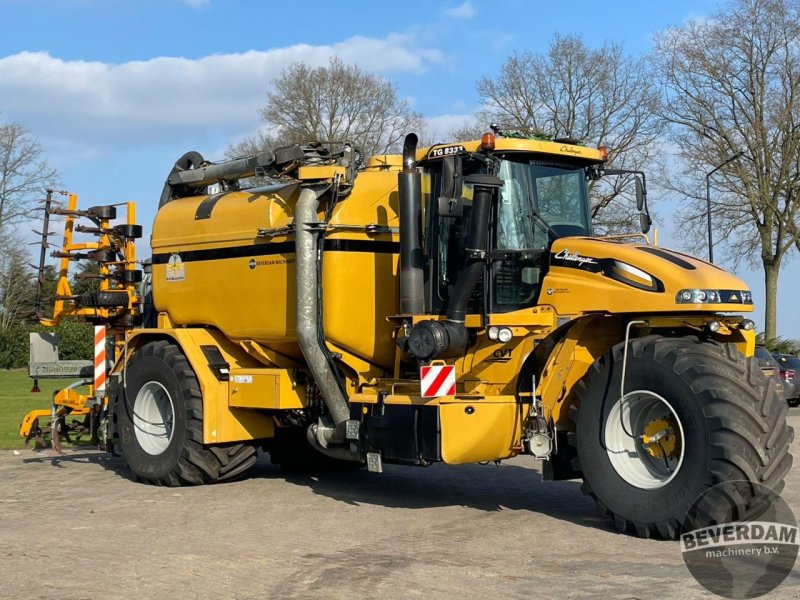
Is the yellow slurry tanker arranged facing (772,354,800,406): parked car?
no

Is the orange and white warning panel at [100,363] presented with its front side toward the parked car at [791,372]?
no

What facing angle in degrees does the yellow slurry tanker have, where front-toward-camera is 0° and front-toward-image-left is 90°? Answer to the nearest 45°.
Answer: approximately 315°

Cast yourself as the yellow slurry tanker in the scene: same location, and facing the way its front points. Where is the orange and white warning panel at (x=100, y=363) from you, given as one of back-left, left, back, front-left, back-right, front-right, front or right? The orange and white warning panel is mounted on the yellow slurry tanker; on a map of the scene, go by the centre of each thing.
back
